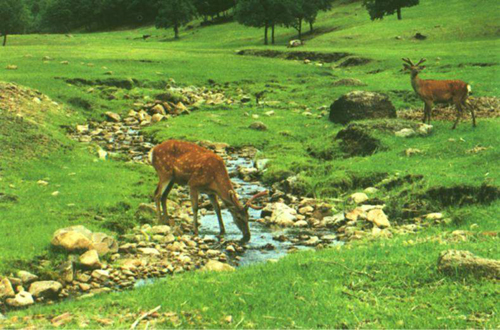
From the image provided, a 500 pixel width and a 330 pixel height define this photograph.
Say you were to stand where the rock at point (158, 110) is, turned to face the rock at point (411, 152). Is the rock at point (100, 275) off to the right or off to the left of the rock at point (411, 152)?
right

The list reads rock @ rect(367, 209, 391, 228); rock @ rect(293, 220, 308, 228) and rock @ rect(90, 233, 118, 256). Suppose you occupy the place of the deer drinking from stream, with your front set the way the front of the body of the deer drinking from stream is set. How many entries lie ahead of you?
2

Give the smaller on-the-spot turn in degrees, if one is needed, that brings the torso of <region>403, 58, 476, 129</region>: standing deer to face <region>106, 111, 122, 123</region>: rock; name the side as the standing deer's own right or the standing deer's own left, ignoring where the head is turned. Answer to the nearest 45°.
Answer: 0° — it already faces it

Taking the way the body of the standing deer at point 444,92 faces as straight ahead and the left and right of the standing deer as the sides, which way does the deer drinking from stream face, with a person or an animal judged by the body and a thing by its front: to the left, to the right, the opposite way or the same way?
the opposite way

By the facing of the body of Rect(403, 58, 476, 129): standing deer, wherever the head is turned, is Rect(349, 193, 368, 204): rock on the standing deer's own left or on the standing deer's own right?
on the standing deer's own left

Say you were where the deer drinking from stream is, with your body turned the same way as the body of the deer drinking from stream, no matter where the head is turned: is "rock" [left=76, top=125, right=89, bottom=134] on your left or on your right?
on your left

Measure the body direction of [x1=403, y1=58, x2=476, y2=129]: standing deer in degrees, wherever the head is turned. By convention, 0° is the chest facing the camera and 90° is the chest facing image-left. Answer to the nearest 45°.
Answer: approximately 90°

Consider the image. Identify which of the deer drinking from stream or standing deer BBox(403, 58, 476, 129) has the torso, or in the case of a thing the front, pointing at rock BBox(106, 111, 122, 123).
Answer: the standing deer

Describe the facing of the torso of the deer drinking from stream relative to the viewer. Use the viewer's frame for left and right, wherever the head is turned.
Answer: facing to the right of the viewer

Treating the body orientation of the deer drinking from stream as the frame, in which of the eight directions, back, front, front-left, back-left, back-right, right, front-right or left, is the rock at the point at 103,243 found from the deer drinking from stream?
back-right

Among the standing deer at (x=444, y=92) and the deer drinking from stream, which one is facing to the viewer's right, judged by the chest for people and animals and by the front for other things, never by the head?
the deer drinking from stream

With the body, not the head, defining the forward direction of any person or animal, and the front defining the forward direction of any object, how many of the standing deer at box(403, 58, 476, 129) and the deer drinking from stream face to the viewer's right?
1
